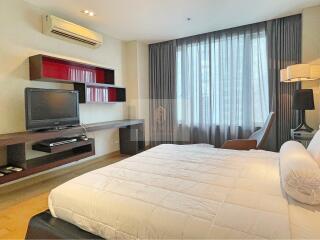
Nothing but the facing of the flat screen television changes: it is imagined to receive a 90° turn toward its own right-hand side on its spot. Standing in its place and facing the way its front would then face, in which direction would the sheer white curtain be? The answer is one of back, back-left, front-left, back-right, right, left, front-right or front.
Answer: back-left

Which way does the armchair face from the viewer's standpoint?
to the viewer's left

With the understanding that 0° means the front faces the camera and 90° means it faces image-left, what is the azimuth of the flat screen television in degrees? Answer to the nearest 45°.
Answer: approximately 315°

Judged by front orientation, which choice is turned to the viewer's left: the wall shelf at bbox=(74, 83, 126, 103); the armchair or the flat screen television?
the armchair

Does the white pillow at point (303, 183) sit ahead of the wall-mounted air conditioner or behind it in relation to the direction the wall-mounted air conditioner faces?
ahead

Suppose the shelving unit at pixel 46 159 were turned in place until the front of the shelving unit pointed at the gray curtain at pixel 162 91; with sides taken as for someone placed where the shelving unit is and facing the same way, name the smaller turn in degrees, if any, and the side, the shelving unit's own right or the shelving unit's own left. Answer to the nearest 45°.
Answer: approximately 90° to the shelving unit's own left

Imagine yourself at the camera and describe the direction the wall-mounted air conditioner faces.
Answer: facing the viewer and to the right of the viewer

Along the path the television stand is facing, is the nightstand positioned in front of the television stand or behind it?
in front

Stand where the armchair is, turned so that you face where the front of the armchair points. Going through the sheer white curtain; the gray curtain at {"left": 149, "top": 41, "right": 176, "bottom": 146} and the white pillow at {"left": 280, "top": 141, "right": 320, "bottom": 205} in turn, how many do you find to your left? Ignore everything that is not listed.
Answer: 1

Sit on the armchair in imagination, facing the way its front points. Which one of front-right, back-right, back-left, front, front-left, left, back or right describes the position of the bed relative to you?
left
